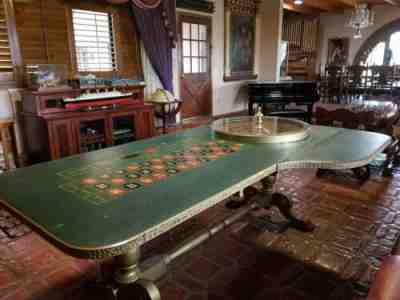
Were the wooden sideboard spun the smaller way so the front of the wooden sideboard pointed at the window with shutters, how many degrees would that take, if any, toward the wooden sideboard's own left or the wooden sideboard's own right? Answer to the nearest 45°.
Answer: approximately 135° to the wooden sideboard's own left

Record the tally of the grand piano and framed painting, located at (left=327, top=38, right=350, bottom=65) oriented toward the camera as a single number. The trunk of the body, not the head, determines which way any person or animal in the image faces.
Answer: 2

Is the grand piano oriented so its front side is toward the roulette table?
yes

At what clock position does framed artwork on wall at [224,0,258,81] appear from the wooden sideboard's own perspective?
The framed artwork on wall is roughly at 9 o'clock from the wooden sideboard.

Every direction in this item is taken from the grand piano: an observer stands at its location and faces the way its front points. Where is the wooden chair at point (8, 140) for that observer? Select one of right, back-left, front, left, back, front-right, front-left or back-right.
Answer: front-right

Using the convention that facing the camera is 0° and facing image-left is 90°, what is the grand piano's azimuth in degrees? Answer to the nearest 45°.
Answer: approximately 0°

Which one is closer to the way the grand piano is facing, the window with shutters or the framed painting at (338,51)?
the window with shutters

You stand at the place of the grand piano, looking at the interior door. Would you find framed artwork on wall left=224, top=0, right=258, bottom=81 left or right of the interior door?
right

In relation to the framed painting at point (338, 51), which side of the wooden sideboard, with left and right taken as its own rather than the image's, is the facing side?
left

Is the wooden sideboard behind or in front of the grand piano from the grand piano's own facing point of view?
in front

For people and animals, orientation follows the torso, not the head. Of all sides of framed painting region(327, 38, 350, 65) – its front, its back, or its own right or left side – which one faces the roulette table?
front

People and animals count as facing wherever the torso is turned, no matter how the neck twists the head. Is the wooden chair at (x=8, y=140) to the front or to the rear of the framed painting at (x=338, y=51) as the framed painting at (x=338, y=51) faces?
to the front

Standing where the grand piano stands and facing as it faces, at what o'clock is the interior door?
The interior door is roughly at 3 o'clock from the grand piano.

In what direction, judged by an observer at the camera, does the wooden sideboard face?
facing the viewer and to the right of the viewer

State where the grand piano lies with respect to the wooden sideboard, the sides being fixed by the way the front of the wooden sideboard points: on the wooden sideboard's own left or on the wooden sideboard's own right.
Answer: on the wooden sideboard's own left
